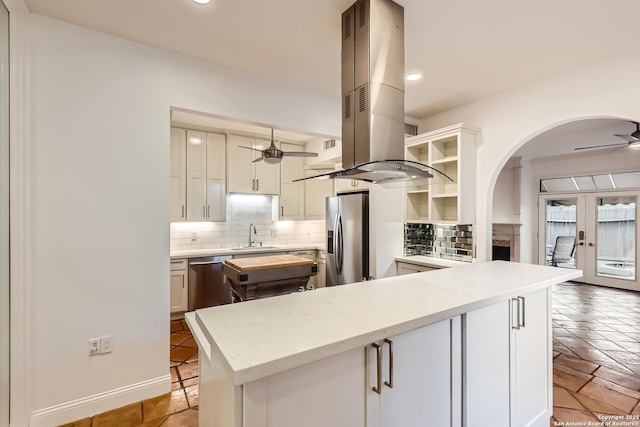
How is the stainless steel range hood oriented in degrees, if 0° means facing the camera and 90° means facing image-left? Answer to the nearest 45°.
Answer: approximately 315°

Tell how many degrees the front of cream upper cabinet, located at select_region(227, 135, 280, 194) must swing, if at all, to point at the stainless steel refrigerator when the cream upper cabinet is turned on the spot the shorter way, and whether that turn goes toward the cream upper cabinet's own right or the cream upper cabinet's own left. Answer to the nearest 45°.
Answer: approximately 45° to the cream upper cabinet's own left

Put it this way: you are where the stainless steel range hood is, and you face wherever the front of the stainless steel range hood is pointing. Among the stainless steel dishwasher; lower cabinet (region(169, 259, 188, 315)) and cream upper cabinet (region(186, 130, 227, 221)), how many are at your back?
3

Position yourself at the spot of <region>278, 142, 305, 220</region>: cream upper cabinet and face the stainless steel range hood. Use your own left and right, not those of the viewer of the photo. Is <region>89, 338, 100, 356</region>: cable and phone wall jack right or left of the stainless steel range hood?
right

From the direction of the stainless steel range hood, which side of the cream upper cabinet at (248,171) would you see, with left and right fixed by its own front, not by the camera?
front

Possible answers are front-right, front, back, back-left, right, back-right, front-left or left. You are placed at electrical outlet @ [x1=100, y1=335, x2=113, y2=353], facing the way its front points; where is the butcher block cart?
left

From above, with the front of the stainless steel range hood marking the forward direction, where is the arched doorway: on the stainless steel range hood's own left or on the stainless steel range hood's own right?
on the stainless steel range hood's own left
